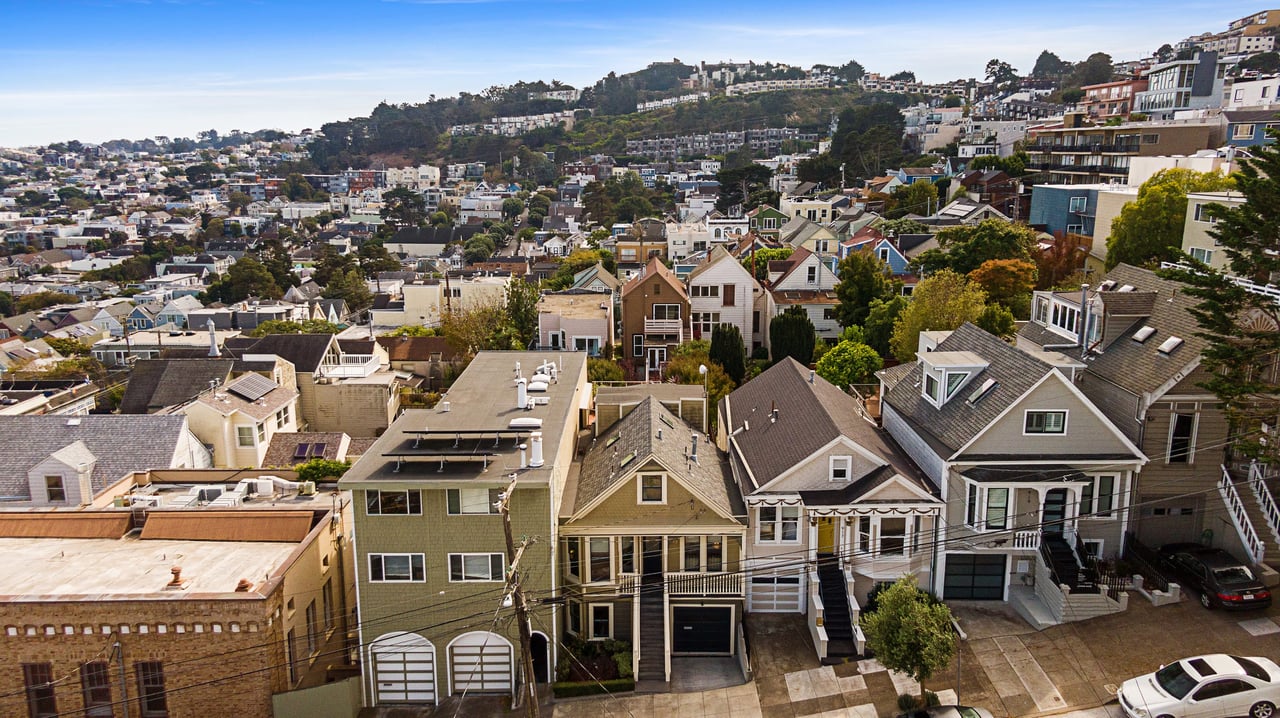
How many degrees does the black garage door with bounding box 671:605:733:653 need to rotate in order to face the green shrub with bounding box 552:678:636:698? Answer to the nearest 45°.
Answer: approximately 45° to its right

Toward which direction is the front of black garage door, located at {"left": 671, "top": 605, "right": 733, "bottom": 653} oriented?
toward the camera

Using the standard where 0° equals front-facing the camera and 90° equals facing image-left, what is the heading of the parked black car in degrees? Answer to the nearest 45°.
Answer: approximately 135°

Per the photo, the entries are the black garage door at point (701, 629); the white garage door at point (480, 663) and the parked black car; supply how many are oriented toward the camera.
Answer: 2

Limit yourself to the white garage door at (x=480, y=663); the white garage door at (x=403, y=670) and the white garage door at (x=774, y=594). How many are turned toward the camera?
3

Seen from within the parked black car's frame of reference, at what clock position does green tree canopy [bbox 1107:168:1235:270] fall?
The green tree canopy is roughly at 1 o'clock from the parked black car.

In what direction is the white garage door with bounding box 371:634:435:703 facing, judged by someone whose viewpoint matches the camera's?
facing the viewer

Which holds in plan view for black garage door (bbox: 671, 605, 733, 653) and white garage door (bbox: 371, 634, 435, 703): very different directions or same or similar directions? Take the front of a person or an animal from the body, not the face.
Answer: same or similar directions

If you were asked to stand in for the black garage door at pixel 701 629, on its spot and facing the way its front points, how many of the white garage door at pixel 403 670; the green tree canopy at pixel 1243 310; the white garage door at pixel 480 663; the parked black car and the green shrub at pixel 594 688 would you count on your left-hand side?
2

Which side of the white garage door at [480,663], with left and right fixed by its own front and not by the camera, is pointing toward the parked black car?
left

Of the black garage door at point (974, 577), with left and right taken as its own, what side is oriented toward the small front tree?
front

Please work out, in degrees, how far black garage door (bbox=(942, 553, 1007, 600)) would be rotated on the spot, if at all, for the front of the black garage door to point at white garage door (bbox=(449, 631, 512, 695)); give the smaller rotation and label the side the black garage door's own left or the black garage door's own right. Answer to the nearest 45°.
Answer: approximately 45° to the black garage door's own right

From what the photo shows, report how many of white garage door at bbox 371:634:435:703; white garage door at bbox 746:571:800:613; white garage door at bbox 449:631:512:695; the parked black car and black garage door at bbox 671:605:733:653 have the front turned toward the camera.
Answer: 4

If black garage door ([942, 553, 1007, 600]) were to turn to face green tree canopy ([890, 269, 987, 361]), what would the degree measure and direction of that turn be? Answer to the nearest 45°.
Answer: approximately 180°

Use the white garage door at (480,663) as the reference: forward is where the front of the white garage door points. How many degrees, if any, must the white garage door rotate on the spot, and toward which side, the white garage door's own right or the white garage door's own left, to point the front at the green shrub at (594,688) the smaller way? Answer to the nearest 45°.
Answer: approximately 45° to the white garage door's own left

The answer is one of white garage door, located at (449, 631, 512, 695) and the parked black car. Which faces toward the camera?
the white garage door
